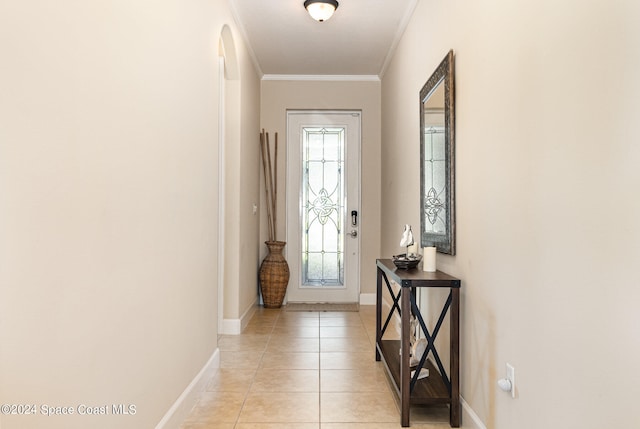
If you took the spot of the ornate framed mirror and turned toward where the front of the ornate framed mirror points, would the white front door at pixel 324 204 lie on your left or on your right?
on your right

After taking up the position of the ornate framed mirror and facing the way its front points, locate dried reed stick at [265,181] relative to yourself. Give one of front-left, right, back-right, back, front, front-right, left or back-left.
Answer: front-right

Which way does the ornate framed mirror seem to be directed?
to the viewer's left

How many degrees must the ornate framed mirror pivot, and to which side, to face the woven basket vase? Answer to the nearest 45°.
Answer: approximately 45° to its right
